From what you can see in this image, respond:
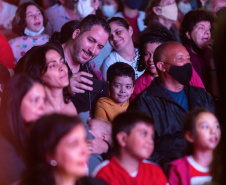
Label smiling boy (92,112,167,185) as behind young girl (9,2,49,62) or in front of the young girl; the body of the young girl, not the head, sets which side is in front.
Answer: in front

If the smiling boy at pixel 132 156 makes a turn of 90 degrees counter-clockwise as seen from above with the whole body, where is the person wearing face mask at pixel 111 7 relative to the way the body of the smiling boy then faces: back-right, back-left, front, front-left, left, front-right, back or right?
front-left

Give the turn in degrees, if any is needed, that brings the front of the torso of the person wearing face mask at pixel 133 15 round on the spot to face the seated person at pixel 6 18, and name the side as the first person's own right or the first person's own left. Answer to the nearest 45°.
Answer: approximately 135° to the first person's own right

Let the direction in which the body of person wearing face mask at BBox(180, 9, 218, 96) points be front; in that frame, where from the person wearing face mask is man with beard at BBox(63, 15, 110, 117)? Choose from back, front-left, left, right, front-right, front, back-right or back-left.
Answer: right

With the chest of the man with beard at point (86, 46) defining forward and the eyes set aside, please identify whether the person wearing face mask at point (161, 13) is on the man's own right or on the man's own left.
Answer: on the man's own left

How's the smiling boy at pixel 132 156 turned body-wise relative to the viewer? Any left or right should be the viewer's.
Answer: facing the viewer and to the right of the viewer

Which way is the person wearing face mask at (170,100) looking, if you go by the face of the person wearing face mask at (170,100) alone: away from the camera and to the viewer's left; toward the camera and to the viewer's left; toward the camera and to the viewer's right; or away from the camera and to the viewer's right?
toward the camera and to the viewer's right

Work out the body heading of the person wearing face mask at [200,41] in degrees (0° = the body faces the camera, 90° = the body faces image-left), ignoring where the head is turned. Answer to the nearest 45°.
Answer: approximately 315°

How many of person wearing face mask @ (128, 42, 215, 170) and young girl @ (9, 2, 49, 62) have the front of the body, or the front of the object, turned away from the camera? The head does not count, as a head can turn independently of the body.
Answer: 0

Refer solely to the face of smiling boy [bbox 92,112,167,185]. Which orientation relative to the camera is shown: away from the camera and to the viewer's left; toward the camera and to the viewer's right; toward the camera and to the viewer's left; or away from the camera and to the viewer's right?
toward the camera and to the viewer's right

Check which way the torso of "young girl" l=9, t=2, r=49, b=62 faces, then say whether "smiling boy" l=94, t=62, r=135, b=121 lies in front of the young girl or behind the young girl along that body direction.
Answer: in front

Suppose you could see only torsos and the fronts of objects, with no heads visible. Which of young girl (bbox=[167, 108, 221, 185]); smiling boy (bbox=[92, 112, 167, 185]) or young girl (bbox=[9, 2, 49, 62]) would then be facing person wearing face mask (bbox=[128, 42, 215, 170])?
young girl (bbox=[9, 2, 49, 62])

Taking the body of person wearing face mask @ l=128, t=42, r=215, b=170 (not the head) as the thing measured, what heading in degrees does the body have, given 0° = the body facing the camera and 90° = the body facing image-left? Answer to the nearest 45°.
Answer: approximately 315°
